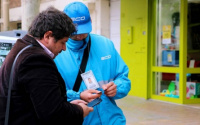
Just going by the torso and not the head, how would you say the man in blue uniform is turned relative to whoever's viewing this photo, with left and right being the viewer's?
facing the viewer
